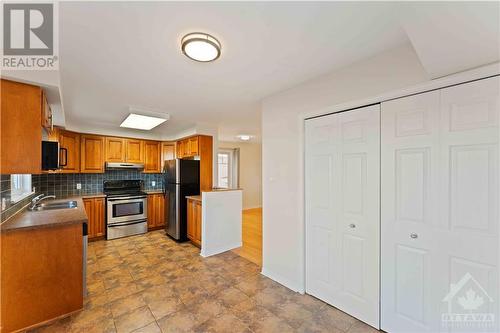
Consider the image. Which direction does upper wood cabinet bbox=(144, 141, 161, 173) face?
toward the camera

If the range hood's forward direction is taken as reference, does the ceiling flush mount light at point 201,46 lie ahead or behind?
ahead

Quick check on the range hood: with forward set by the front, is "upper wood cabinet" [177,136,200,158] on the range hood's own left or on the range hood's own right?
on the range hood's own left

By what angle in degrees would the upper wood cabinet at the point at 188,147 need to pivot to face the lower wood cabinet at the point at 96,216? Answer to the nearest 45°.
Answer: approximately 45° to its right

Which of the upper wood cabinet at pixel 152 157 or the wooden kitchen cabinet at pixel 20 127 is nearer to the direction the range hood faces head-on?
the wooden kitchen cabinet

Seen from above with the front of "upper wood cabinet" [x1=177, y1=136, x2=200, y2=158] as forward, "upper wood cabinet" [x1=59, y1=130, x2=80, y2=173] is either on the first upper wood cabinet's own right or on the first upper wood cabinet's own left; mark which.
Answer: on the first upper wood cabinet's own right

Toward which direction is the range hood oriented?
toward the camera

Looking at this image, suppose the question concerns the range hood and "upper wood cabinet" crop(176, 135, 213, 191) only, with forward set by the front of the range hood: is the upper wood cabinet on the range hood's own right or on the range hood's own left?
on the range hood's own left

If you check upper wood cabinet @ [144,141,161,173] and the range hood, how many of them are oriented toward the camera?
2

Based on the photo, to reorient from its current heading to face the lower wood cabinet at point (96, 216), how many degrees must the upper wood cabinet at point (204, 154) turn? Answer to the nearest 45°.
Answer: approximately 45° to its right
